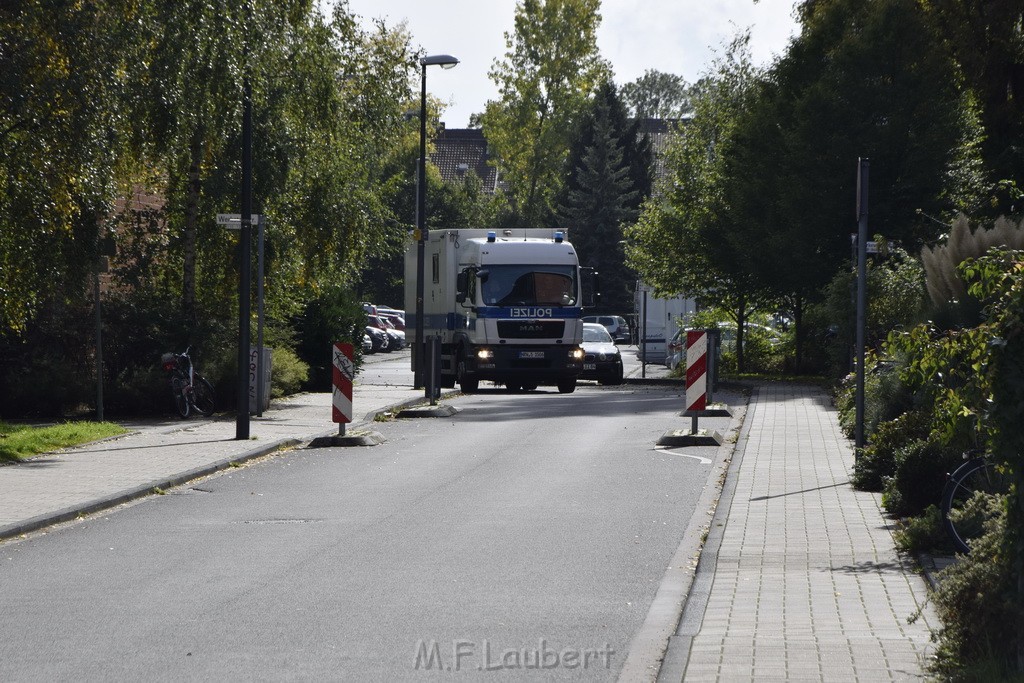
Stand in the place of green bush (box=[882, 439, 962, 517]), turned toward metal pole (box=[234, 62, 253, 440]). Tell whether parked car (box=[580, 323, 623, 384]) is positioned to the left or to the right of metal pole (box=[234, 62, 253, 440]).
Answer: right

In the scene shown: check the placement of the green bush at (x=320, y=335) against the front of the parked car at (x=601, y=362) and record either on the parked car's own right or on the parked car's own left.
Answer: on the parked car's own right

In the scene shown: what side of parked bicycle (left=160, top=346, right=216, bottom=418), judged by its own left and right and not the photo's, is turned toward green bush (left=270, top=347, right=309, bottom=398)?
back

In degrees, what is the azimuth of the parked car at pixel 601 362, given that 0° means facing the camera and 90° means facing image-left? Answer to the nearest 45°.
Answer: approximately 0°

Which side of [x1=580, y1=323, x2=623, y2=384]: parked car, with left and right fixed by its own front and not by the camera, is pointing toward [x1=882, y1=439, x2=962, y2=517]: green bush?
front

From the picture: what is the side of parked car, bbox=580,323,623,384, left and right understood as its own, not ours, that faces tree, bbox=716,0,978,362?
left

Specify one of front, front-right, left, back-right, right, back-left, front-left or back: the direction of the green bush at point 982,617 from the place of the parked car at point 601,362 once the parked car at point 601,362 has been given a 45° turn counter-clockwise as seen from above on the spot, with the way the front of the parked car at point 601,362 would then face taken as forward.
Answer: front-right

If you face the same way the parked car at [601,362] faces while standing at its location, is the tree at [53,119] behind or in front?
in front
